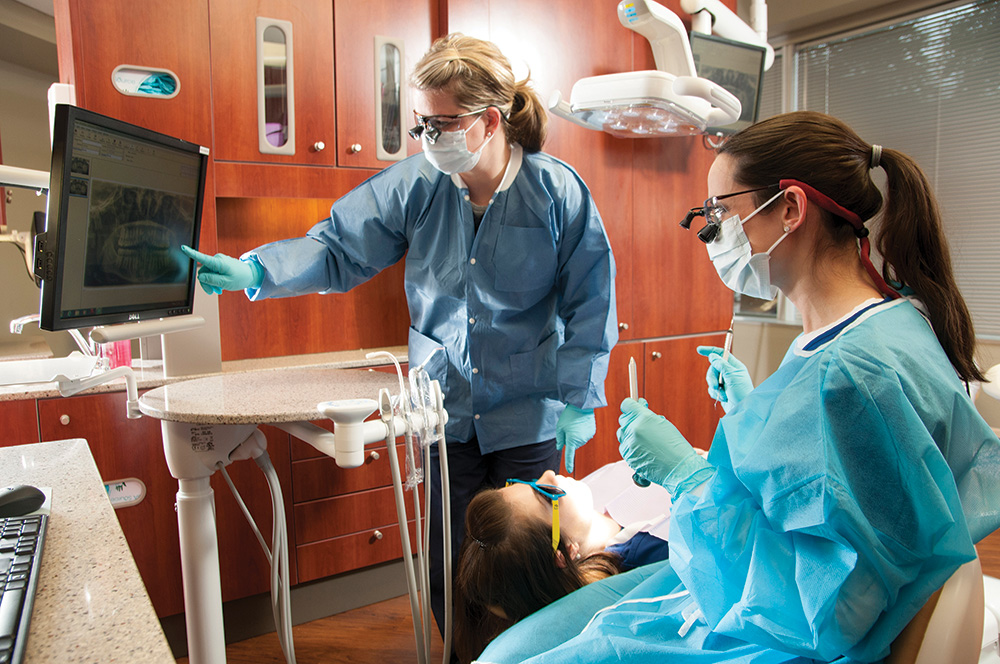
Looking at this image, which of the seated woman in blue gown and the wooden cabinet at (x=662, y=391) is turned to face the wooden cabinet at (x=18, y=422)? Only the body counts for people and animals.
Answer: the seated woman in blue gown

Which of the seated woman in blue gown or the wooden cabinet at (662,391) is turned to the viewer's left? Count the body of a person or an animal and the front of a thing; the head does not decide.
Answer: the seated woman in blue gown

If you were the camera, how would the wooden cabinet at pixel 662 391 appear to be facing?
facing the viewer and to the right of the viewer

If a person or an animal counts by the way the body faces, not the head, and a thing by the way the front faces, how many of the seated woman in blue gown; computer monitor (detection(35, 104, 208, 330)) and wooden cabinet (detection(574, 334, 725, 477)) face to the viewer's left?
1

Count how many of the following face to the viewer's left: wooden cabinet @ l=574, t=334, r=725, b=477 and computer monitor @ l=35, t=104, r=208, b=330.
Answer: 0

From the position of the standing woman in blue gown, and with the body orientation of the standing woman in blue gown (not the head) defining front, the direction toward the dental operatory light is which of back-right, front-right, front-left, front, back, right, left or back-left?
back

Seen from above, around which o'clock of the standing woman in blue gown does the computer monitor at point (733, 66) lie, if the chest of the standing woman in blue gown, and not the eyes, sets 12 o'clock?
The computer monitor is roughly at 6 o'clock from the standing woman in blue gown.

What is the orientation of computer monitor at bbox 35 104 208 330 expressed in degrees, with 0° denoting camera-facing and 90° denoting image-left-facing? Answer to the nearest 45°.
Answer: approximately 315°

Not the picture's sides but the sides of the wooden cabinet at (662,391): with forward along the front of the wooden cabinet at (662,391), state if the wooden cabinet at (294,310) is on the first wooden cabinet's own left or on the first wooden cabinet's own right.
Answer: on the first wooden cabinet's own right

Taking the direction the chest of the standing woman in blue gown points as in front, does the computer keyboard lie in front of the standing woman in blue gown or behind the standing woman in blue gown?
in front

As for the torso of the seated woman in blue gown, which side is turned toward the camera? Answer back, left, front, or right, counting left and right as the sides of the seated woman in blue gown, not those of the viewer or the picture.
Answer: left

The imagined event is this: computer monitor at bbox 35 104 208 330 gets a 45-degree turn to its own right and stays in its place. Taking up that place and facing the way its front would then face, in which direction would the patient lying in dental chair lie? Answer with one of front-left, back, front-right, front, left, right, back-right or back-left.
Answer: left

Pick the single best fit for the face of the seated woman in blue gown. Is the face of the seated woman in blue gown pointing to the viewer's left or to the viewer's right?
to the viewer's left

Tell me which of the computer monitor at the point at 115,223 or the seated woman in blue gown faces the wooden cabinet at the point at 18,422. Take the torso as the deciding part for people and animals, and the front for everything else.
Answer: the seated woman in blue gown

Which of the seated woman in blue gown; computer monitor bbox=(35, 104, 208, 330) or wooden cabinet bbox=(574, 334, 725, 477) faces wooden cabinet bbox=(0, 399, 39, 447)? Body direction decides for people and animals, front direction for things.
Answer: the seated woman in blue gown

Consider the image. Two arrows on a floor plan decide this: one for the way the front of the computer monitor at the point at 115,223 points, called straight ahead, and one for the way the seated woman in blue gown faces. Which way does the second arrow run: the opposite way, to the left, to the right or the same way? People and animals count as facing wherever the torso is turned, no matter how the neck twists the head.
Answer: the opposite way

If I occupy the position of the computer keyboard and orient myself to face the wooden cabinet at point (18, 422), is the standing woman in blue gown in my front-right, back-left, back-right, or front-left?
front-right
